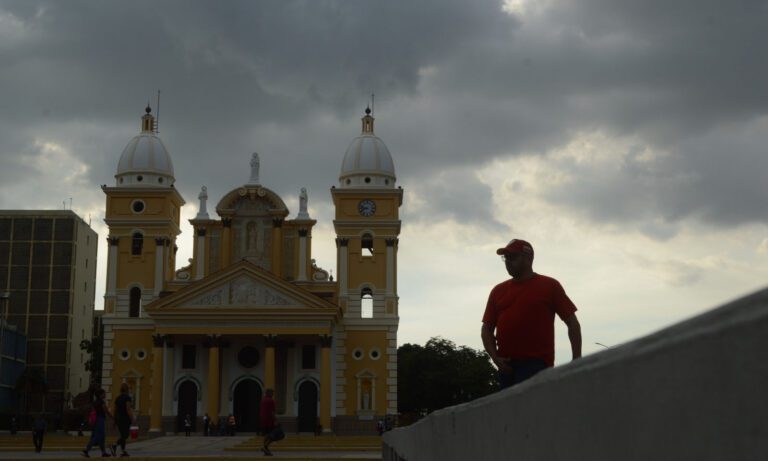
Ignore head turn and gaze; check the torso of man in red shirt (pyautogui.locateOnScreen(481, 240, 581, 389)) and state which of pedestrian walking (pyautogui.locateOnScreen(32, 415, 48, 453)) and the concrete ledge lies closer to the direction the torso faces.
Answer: the concrete ledge

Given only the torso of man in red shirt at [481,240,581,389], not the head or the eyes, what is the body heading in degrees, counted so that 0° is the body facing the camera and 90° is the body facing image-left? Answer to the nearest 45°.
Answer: approximately 45°

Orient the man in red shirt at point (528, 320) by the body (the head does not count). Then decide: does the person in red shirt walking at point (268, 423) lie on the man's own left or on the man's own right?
on the man's own right

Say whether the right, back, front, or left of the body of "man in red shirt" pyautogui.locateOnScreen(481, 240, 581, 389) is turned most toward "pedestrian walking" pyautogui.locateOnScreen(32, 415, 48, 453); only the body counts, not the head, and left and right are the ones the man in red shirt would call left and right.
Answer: right

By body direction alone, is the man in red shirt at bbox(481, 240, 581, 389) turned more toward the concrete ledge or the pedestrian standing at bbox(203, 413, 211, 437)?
the concrete ledge

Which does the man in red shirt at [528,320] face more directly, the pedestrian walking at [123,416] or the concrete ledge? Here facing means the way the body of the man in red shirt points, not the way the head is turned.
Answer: the concrete ledge

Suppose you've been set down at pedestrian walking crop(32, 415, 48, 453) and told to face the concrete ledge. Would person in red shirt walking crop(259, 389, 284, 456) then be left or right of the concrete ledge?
left

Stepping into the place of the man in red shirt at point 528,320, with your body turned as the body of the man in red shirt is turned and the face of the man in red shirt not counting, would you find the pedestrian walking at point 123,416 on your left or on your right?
on your right
